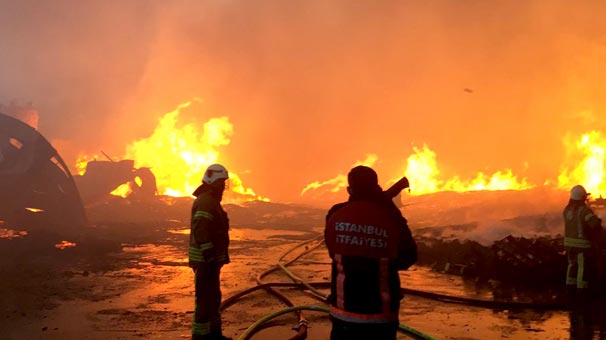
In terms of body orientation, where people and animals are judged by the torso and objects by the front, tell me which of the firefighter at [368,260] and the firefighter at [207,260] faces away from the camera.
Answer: the firefighter at [368,260]

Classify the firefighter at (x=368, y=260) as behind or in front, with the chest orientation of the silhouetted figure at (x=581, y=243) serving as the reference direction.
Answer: behind

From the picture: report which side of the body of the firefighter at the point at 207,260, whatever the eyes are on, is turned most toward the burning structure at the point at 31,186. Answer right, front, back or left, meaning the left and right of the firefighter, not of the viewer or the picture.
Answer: left

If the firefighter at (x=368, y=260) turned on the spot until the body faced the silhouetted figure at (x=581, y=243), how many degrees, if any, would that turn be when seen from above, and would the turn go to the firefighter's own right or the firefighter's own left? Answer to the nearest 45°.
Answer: approximately 45° to the firefighter's own right

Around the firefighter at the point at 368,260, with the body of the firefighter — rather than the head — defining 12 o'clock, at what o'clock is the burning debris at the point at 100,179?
The burning debris is roughly at 11 o'clock from the firefighter.

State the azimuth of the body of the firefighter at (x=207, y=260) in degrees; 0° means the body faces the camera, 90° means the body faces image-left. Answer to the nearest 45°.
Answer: approximately 270°

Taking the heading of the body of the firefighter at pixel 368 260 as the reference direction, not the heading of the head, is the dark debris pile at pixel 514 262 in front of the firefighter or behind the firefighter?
in front

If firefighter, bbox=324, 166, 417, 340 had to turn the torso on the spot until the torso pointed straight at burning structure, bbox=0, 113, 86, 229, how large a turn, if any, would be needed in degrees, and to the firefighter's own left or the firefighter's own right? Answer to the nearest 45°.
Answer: approximately 45° to the firefighter's own left

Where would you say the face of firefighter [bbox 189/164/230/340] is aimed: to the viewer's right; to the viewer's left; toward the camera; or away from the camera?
to the viewer's right

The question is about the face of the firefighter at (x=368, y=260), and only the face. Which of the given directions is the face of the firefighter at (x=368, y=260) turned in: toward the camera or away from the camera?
away from the camera

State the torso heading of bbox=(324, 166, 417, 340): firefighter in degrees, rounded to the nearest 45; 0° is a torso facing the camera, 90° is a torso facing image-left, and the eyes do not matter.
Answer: approximately 180°
